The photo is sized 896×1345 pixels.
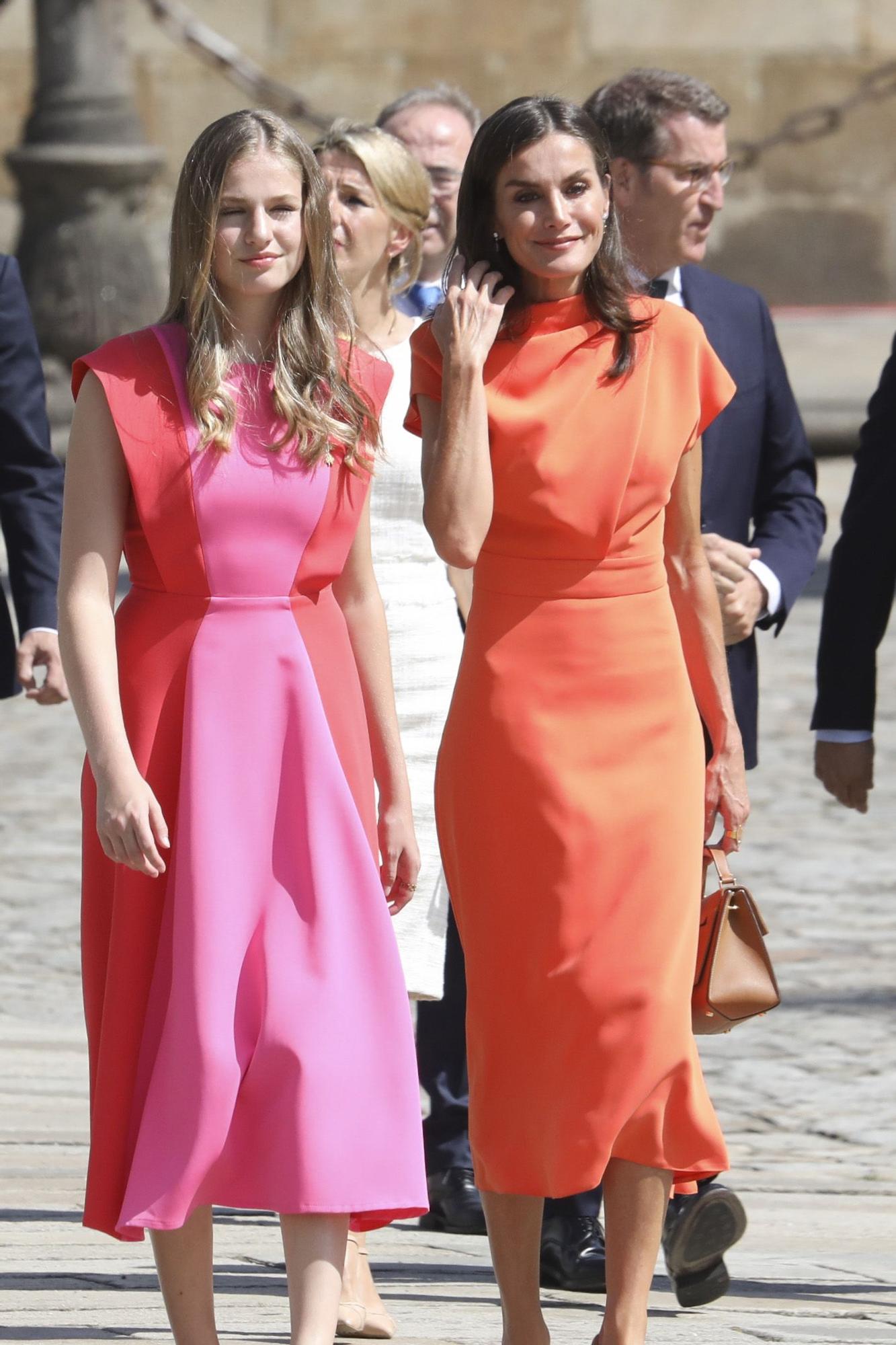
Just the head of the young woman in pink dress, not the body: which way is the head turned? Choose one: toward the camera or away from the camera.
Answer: toward the camera

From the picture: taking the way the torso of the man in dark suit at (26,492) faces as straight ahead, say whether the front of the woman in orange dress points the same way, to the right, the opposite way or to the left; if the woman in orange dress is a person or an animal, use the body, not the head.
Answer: the same way

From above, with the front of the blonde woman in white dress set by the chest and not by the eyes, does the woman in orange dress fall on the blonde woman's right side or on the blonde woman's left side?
on the blonde woman's left side

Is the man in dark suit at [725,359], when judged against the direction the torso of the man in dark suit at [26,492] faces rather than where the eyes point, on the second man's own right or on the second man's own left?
on the second man's own left

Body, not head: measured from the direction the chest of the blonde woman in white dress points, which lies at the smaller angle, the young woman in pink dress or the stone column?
the young woman in pink dress

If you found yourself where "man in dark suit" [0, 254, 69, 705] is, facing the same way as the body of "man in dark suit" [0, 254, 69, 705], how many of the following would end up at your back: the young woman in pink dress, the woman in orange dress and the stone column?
1

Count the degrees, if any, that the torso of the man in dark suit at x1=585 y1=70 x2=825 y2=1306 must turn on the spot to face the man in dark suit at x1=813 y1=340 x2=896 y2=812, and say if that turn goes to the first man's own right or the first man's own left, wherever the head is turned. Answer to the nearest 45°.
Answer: approximately 45° to the first man's own left

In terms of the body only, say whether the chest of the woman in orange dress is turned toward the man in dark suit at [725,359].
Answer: no

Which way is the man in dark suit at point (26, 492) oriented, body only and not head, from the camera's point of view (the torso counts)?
toward the camera

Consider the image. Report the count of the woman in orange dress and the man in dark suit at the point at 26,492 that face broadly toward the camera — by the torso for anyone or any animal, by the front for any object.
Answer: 2

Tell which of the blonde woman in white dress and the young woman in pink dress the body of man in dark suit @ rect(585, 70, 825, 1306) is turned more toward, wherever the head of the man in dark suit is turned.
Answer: the young woman in pink dress

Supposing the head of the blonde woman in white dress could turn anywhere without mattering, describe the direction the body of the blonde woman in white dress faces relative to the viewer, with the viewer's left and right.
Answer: facing the viewer and to the left of the viewer

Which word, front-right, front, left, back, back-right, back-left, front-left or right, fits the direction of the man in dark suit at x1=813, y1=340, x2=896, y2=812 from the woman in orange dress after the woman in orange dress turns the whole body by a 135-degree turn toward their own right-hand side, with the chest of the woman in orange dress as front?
right

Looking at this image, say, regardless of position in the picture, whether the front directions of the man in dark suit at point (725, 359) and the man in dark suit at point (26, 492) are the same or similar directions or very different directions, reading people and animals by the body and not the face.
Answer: same or similar directions

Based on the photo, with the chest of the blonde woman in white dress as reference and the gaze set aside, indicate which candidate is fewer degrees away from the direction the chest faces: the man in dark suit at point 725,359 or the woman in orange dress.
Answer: the woman in orange dress

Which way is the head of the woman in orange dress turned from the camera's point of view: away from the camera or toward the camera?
toward the camera

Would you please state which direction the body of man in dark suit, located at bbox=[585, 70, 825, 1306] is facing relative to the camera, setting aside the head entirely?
toward the camera

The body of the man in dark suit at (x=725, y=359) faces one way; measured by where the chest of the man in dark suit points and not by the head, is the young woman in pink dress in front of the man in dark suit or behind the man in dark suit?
in front
